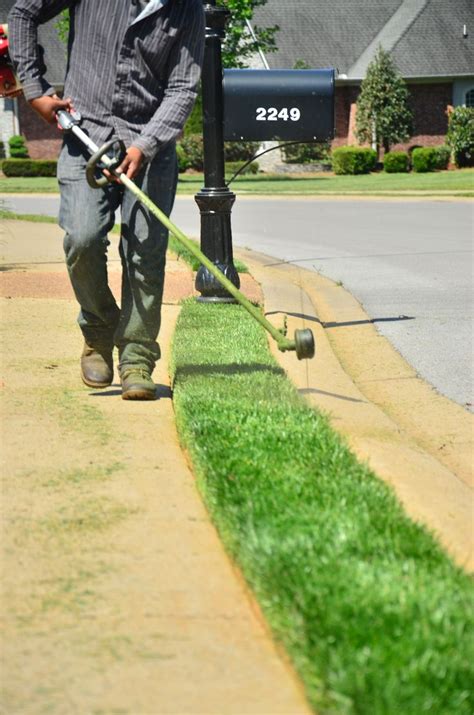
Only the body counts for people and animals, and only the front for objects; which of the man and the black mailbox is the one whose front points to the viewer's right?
the black mailbox

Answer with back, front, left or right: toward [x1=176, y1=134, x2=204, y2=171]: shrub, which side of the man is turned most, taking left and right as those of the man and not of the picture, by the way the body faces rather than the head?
back

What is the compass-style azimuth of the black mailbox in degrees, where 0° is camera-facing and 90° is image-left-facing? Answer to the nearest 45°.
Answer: approximately 270°

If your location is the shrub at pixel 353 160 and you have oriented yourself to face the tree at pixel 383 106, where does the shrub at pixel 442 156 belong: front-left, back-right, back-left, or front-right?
front-right

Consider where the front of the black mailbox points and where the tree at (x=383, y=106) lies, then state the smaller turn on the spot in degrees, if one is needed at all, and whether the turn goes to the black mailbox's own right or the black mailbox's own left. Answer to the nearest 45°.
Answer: approximately 90° to the black mailbox's own left

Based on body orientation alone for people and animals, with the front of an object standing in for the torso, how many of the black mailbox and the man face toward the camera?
1

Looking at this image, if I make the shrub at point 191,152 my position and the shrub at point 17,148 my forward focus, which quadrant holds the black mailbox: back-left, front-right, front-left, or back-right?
back-left

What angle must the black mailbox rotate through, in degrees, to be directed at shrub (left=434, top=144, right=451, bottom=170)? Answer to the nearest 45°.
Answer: approximately 90° to its left

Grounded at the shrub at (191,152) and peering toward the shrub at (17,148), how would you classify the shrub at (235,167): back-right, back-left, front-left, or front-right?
back-left

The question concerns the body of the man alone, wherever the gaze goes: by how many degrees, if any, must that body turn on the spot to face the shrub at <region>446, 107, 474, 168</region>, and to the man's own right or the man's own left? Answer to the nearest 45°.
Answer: approximately 180°

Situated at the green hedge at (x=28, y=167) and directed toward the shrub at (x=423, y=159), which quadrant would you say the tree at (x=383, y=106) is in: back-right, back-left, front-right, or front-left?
front-left

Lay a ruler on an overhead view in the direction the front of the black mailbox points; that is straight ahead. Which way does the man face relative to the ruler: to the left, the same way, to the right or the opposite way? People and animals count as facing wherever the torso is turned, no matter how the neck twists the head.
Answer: to the right

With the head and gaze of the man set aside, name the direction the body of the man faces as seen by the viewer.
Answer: toward the camera

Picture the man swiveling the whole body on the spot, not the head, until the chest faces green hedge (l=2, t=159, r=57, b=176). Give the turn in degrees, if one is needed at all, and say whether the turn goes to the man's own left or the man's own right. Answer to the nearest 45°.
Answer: approximately 180°

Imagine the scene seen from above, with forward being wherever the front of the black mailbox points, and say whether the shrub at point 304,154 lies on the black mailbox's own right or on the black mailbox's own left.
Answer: on the black mailbox's own left

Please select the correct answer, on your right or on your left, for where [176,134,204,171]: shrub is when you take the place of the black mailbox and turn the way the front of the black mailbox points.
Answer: on your left

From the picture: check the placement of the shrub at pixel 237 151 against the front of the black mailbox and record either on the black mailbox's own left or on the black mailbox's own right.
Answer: on the black mailbox's own left

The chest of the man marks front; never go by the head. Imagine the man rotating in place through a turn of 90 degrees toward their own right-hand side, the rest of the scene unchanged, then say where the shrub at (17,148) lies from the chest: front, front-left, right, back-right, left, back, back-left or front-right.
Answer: right
